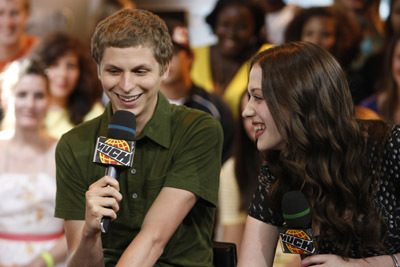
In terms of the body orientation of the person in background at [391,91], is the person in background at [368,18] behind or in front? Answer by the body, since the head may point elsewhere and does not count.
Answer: behind

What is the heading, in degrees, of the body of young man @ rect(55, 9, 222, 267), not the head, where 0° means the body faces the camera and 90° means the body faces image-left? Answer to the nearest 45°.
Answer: approximately 0°

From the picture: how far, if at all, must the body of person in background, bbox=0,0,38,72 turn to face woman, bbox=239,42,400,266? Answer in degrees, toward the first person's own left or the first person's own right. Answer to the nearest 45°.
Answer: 0° — they already face them

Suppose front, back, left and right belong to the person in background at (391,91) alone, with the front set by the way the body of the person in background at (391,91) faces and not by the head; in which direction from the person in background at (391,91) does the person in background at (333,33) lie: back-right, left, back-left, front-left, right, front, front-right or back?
back-right

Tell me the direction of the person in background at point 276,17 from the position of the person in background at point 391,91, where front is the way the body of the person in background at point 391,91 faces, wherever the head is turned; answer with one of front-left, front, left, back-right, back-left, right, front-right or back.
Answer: back-right

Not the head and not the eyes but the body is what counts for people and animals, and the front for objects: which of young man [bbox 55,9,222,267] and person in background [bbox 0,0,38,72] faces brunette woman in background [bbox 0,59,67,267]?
the person in background

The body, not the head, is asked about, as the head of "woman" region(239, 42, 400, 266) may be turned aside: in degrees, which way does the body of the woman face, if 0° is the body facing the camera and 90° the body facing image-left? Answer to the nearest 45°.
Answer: approximately 45°

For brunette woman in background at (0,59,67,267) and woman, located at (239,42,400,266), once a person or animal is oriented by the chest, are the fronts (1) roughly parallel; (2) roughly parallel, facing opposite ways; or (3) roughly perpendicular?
roughly perpendicular

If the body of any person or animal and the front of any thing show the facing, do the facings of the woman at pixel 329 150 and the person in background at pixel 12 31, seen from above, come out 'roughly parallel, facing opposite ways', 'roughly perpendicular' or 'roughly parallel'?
roughly perpendicular
